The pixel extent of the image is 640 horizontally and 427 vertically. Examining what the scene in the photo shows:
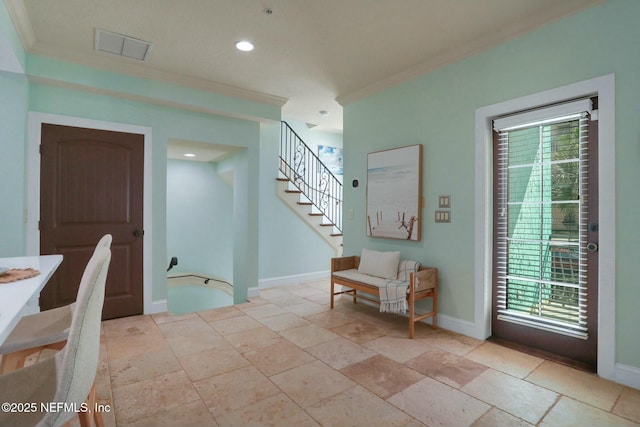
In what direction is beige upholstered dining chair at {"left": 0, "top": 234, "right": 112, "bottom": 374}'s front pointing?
to the viewer's left

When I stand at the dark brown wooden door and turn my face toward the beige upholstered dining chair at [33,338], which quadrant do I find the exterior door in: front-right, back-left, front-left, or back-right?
front-left

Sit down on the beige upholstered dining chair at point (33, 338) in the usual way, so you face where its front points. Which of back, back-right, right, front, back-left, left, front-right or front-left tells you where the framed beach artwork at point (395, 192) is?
back

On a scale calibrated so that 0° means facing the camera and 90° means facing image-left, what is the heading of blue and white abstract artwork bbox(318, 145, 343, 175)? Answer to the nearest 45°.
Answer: approximately 315°

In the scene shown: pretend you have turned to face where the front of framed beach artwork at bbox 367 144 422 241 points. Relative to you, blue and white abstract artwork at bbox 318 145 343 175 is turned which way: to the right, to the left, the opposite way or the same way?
to the left

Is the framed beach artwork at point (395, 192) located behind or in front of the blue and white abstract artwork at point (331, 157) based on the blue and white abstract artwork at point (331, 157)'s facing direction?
in front

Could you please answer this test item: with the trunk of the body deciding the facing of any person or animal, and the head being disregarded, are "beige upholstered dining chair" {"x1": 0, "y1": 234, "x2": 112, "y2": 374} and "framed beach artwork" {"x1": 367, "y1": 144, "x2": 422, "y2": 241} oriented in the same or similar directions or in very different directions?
same or similar directions

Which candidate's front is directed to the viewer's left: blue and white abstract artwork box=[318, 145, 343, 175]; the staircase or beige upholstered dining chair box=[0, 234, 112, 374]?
the beige upholstered dining chair

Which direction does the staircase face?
to the viewer's right

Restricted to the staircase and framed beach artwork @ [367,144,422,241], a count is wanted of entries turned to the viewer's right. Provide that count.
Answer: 1

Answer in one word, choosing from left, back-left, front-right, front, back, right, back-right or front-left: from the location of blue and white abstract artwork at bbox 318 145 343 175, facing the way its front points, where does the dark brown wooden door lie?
right

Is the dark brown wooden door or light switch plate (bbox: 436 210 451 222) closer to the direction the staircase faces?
the light switch plate
